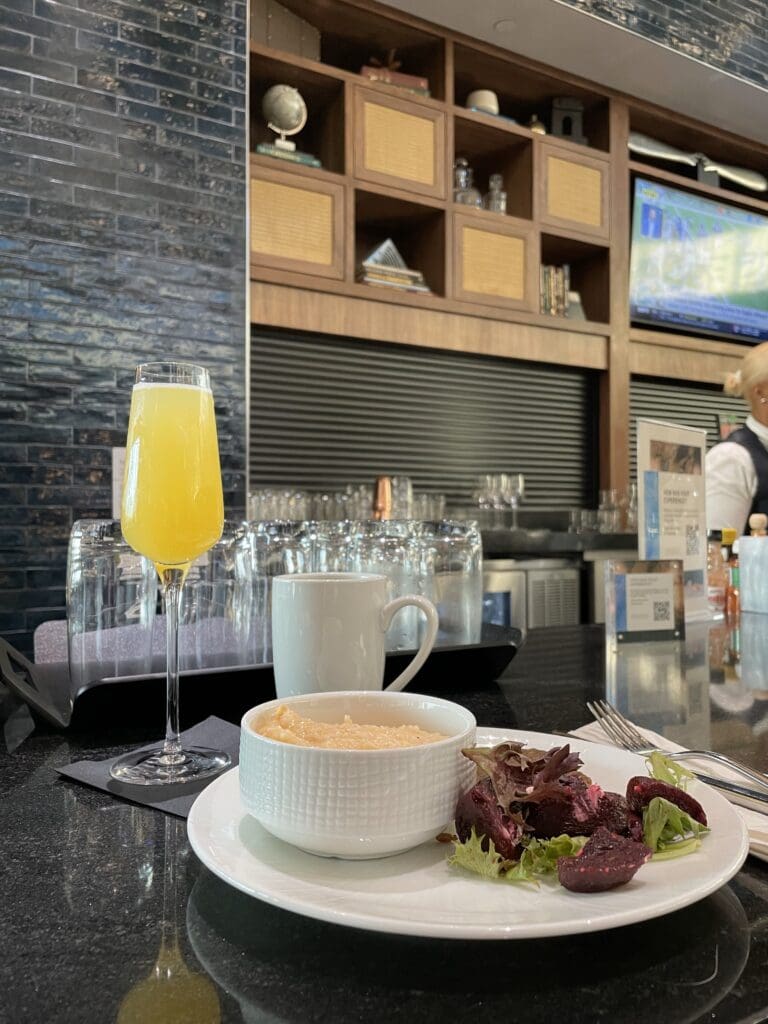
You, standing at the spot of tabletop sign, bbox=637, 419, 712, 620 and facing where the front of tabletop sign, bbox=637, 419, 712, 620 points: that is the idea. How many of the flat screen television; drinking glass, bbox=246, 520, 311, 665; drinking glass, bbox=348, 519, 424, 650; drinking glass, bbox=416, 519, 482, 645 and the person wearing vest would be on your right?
3

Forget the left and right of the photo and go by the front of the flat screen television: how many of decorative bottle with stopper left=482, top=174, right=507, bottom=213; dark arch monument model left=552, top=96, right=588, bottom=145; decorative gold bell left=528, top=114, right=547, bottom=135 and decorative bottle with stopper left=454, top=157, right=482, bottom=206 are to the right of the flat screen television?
4

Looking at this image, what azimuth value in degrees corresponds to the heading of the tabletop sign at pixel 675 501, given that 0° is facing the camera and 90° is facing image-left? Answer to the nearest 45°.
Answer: approximately 315°

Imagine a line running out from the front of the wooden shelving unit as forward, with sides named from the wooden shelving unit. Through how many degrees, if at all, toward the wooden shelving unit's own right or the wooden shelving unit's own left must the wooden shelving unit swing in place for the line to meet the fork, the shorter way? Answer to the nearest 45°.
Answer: approximately 45° to the wooden shelving unit's own right

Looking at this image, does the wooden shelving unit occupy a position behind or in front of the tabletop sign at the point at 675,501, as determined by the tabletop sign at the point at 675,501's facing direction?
behind

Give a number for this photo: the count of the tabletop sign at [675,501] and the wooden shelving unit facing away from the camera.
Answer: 0

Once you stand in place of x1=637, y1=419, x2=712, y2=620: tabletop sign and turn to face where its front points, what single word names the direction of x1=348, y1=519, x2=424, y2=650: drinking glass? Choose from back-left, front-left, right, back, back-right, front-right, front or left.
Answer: right

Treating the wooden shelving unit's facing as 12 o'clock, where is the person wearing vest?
The person wearing vest is roughly at 11 o'clock from the wooden shelving unit.

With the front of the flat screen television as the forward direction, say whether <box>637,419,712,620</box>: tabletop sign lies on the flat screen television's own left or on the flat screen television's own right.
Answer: on the flat screen television's own right

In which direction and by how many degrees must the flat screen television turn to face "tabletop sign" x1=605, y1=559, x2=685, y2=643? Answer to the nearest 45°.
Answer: approximately 45° to its right

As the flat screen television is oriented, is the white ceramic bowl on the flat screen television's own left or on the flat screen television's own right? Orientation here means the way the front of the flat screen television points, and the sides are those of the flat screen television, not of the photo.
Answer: on the flat screen television's own right

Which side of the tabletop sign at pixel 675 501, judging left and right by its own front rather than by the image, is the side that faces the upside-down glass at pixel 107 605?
right

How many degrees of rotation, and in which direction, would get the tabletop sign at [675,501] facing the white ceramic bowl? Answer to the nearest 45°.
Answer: approximately 45° to its right

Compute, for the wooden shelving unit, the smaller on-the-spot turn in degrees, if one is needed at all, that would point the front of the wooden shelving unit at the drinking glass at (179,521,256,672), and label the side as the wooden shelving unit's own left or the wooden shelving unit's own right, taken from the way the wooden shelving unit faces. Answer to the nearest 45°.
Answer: approximately 45° to the wooden shelving unit's own right
